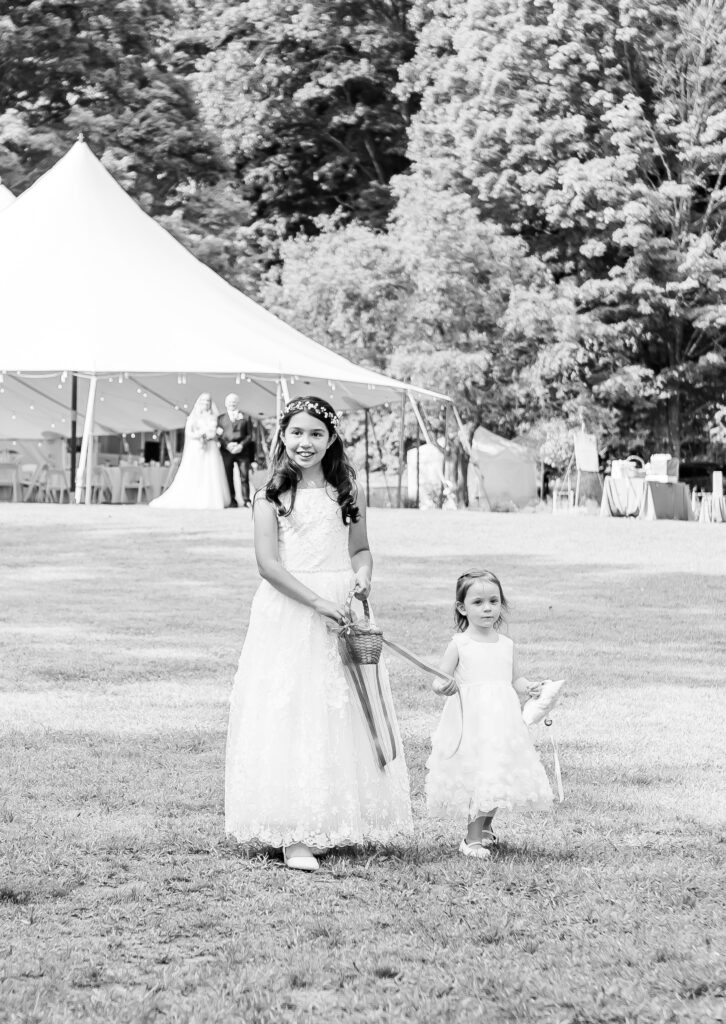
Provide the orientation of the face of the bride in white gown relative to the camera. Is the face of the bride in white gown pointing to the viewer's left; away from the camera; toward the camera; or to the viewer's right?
toward the camera

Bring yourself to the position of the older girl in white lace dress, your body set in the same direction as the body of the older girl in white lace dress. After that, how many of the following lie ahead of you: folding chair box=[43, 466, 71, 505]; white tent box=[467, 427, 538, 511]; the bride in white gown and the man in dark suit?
0

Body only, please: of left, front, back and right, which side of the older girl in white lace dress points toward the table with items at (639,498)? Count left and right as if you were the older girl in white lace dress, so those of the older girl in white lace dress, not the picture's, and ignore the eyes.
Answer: back

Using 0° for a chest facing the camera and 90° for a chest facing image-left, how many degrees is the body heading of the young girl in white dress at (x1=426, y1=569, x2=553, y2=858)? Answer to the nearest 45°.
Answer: approximately 0°

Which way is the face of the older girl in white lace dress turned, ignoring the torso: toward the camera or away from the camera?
toward the camera

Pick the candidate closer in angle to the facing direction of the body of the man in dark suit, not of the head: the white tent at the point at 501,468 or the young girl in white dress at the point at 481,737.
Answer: the young girl in white dress

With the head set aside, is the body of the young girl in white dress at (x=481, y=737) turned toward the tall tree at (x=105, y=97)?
no

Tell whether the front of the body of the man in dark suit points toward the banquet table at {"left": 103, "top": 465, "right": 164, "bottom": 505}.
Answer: no

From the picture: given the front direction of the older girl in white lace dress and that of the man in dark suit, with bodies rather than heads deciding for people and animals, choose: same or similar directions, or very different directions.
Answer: same or similar directions

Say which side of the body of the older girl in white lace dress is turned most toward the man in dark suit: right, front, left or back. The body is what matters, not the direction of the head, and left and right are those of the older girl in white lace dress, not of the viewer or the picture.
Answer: back

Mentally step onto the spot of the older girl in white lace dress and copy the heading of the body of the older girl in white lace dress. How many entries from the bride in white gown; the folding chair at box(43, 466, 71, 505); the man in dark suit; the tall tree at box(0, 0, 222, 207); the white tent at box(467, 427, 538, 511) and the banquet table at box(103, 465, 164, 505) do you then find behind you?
6

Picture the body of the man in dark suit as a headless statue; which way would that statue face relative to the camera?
toward the camera

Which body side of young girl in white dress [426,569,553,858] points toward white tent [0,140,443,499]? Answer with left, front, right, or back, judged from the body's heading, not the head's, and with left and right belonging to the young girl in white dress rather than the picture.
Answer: back

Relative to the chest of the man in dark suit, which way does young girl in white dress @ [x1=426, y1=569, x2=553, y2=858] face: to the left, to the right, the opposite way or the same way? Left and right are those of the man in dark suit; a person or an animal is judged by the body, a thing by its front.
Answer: the same way

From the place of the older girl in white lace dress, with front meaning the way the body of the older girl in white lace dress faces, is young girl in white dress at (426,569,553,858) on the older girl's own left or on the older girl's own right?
on the older girl's own left

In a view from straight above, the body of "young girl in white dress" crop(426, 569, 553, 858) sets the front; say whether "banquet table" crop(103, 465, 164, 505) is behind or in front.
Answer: behind

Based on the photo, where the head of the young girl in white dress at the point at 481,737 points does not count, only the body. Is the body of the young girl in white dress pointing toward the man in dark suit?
no

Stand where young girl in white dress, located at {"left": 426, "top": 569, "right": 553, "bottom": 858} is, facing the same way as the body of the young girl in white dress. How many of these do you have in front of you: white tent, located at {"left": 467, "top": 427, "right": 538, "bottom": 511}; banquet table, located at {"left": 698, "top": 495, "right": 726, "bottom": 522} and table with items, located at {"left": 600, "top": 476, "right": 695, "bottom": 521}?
0

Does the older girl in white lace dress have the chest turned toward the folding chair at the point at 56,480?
no

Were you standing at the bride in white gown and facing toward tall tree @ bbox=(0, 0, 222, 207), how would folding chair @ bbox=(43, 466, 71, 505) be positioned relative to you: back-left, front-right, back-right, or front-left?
front-left

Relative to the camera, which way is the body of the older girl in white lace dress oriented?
toward the camera
